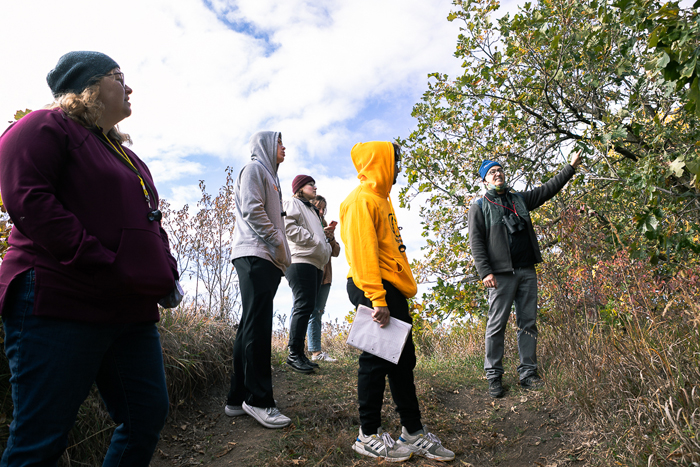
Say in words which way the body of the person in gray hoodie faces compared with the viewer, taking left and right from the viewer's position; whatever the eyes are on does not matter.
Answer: facing to the right of the viewer

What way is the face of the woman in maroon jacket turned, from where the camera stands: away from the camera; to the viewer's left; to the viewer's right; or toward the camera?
to the viewer's right

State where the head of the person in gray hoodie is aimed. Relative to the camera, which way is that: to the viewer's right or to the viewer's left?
to the viewer's right

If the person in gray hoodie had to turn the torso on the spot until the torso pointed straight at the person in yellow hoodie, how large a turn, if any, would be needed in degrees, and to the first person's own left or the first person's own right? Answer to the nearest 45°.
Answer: approximately 45° to the first person's own right

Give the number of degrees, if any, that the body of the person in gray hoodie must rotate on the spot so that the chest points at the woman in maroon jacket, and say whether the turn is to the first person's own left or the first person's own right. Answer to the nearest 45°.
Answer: approximately 90° to the first person's own right

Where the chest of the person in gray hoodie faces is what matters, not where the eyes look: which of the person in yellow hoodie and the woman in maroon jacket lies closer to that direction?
the person in yellow hoodie

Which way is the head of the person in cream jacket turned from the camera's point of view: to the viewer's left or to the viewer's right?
to the viewer's right

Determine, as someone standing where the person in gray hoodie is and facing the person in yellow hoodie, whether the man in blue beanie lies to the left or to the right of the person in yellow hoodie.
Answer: left

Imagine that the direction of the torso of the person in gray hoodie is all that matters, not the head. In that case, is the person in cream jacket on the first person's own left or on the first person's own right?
on the first person's own left
